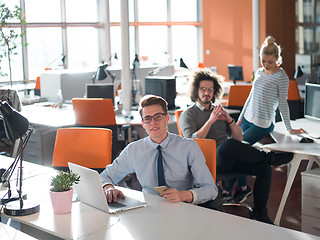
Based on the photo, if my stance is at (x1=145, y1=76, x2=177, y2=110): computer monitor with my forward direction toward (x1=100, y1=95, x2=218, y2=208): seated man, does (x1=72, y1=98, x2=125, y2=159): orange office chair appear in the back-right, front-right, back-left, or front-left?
front-right

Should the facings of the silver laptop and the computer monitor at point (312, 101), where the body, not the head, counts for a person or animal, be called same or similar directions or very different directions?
very different directions

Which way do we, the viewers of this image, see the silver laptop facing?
facing away from the viewer and to the right of the viewer

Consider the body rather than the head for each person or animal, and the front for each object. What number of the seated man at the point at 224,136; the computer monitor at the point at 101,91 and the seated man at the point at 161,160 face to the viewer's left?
0

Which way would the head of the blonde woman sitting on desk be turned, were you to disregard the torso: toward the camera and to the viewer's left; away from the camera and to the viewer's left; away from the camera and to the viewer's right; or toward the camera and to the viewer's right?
toward the camera and to the viewer's left

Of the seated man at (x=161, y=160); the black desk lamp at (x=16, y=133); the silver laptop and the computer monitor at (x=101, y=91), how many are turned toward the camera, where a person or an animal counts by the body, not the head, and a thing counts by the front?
2

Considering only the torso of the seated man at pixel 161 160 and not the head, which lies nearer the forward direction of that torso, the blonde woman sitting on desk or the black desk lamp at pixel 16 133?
the black desk lamp

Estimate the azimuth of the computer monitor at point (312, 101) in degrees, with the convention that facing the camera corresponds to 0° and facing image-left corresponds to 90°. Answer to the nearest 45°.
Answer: approximately 45°

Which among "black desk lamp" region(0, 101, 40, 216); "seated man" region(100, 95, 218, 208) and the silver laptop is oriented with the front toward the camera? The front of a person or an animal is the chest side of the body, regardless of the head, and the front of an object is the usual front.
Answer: the seated man

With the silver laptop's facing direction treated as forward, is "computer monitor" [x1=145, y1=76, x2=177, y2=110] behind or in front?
in front

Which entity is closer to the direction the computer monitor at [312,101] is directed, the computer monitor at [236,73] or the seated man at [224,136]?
the seated man

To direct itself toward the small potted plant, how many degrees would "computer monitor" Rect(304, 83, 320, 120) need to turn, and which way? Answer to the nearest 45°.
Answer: approximately 45° to its left

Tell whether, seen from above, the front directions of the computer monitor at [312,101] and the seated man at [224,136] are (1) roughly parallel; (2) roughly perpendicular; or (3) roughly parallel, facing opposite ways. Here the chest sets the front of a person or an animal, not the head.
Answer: roughly perpendicular
